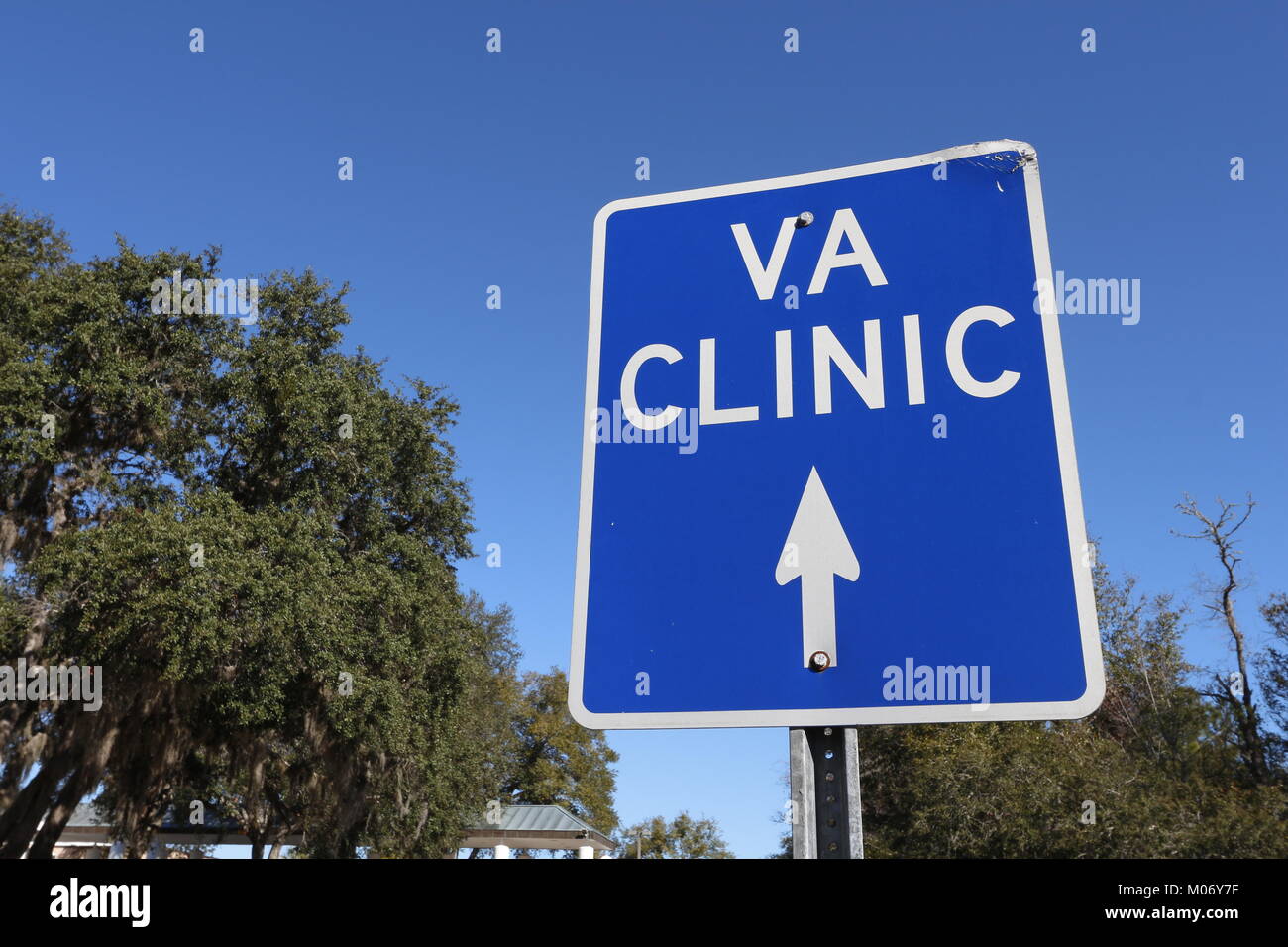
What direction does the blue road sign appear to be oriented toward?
toward the camera

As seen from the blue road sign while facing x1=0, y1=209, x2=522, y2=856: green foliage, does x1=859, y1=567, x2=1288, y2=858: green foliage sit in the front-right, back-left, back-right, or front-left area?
front-right

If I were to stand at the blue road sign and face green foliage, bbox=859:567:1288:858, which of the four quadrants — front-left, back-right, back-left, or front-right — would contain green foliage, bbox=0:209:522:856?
front-left

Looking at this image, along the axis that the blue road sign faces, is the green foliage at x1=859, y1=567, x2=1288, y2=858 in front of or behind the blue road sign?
behind

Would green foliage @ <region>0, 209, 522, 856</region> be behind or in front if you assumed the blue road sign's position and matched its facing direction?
behind
